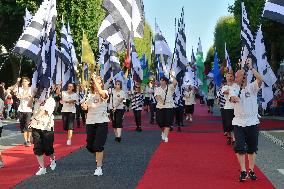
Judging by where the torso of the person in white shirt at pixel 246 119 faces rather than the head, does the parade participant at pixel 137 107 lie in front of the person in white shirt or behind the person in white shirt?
behind

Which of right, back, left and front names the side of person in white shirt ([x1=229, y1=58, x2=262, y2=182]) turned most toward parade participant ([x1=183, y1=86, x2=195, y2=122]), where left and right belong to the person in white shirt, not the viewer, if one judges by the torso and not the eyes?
back

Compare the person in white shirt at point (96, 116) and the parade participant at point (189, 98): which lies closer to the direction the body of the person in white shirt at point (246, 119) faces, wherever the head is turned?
the person in white shirt

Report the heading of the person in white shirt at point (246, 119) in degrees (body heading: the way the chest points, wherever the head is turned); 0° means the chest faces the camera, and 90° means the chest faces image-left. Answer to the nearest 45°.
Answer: approximately 0°

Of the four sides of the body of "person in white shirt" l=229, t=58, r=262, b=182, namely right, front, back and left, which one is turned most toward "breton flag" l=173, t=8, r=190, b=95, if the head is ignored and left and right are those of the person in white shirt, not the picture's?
back

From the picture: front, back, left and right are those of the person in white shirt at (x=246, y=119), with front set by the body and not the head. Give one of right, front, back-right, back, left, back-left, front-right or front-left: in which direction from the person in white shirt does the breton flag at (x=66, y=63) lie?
back-right
